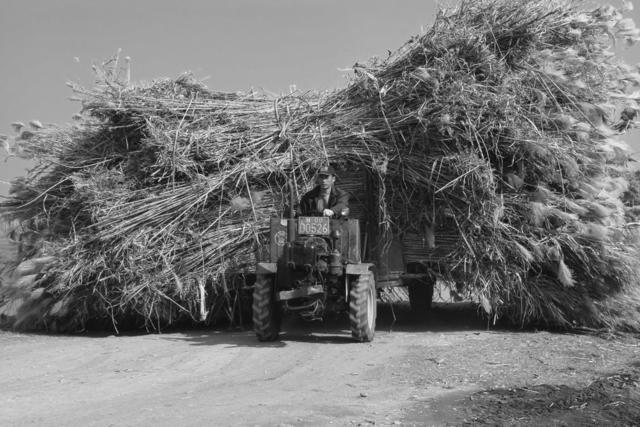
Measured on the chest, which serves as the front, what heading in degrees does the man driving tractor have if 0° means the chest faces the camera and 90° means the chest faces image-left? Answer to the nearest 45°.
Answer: approximately 0°
